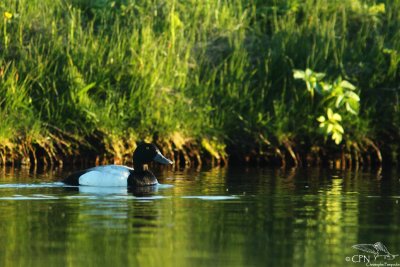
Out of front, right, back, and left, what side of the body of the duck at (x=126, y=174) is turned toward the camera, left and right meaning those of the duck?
right
